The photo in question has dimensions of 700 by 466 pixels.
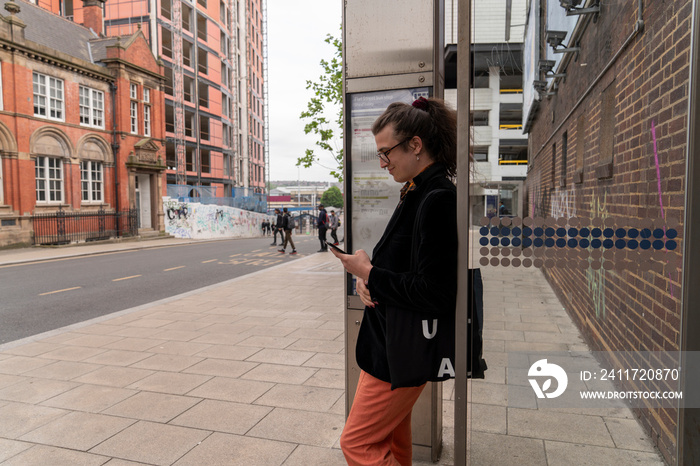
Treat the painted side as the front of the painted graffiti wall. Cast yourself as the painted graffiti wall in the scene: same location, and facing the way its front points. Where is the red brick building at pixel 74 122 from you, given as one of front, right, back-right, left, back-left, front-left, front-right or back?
right

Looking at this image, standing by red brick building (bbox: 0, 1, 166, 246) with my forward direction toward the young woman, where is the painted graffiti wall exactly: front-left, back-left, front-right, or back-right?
back-left

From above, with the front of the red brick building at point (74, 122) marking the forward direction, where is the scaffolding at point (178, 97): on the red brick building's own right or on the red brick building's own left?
on the red brick building's own left

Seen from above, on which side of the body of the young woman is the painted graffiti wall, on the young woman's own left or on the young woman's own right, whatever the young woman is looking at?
on the young woman's own right

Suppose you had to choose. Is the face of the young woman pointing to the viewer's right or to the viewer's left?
to the viewer's left

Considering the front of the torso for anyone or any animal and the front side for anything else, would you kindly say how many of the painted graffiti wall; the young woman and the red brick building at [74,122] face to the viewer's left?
1

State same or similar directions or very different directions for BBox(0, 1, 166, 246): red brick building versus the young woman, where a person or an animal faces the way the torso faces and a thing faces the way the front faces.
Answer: very different directions

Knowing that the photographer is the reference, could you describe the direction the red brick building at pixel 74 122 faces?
facing the viewer and to the right of the viewer

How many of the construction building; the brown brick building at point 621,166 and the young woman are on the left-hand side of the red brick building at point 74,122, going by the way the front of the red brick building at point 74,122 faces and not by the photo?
1

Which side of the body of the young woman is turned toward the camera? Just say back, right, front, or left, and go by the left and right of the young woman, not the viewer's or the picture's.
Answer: left

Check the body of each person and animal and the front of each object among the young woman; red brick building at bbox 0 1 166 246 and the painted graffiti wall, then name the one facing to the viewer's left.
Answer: the young woman

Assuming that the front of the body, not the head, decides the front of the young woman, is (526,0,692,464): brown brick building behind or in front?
behind

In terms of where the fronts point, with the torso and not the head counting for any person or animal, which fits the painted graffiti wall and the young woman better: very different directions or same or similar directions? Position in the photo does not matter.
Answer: very different directions
